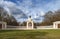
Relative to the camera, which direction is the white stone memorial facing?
toward the camera
